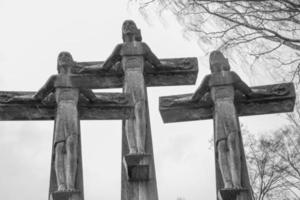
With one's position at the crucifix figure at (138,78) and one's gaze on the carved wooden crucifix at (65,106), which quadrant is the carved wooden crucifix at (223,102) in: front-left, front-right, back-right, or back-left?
back-left

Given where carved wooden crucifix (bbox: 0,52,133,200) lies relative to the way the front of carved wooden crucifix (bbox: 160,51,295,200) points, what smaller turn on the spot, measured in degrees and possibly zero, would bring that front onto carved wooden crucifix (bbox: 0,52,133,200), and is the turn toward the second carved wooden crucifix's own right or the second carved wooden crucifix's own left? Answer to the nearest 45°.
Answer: approximately 90° to the second carved wooden crucifix's own right

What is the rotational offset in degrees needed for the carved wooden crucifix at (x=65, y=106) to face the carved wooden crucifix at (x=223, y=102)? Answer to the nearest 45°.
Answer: approximately 90° to its left

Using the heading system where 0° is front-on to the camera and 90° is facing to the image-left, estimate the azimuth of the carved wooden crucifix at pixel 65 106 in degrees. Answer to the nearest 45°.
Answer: approximately 0°

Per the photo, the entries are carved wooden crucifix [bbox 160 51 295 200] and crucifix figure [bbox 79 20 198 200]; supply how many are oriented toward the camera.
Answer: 2

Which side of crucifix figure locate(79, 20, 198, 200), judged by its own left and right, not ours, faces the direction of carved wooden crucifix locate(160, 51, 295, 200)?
left
